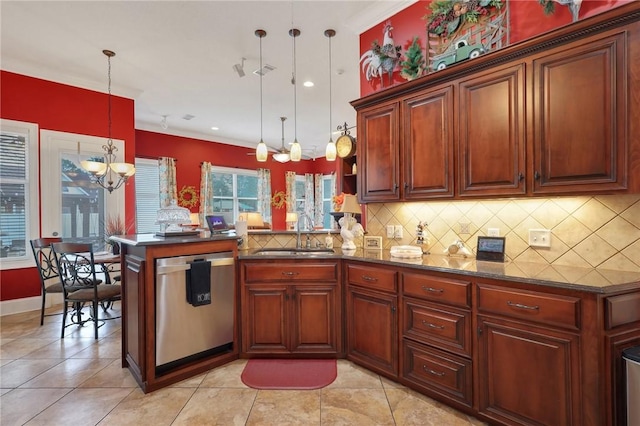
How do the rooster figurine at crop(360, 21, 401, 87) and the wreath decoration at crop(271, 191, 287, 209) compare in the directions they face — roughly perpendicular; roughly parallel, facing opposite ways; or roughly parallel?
roughly perpendicular

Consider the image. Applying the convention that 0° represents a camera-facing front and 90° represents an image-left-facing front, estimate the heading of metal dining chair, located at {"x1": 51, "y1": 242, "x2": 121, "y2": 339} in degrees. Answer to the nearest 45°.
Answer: approximately 225°

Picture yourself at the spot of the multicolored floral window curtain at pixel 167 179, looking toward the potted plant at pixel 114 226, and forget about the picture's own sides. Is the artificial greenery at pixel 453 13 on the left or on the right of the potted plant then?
left

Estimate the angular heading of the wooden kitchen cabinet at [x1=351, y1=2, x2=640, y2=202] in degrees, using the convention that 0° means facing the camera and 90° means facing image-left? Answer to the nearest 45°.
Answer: approximately 45°

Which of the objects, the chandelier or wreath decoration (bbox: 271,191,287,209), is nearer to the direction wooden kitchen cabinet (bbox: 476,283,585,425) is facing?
the chandelier

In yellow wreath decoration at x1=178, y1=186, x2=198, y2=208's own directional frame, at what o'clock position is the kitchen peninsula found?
The kitchen peninsula is roughly at 12 o'clock from the yellow wreath decoration.

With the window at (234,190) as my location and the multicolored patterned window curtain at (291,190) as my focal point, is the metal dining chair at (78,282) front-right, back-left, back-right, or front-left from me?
back-right
